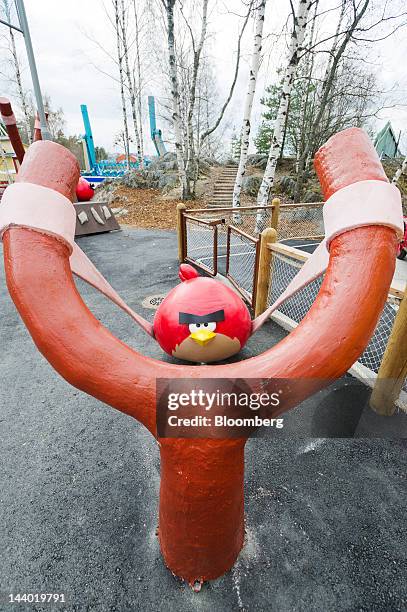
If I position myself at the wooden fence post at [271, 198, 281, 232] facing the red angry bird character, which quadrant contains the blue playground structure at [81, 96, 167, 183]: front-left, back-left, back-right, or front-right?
back-right

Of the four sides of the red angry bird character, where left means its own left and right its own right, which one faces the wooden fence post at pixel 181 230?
back

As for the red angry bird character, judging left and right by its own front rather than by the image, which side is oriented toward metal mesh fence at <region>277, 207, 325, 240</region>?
back

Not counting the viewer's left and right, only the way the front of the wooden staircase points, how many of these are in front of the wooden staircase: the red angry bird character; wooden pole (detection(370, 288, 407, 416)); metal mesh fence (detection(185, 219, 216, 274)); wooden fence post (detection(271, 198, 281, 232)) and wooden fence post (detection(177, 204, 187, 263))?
5

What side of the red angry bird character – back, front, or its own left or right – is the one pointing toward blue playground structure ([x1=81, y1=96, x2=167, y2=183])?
back

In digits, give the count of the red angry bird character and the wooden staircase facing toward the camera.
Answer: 2

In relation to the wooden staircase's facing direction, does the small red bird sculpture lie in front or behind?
in front

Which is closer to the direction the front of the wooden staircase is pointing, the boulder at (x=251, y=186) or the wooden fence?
the wooden fence

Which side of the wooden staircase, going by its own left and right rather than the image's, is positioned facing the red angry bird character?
front

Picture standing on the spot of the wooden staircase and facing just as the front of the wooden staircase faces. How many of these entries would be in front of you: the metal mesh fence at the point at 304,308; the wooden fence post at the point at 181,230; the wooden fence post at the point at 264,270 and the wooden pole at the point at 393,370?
4

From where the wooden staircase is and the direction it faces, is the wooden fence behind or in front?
in front

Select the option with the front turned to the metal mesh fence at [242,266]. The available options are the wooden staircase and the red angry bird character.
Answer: the wooden staircase

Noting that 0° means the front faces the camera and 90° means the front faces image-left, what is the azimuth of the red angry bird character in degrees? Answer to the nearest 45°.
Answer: approximately 0°

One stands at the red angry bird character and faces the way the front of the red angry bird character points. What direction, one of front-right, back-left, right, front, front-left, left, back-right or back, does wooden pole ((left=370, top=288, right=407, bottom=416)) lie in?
left

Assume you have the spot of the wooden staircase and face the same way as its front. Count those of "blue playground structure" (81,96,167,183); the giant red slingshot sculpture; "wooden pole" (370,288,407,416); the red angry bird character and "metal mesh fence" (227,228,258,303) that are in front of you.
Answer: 4
